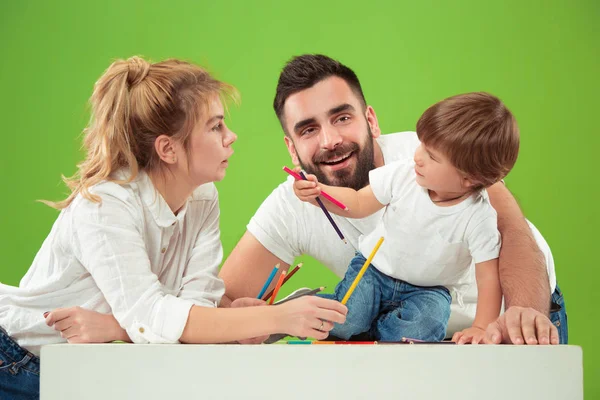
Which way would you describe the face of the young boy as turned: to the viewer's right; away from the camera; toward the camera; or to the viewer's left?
to the viewer's left

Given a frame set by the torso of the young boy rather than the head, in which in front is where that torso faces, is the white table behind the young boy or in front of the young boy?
in front

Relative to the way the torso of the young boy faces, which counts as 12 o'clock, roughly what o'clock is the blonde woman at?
The blonde woman is roughly at 1 o'clock from the young boy.

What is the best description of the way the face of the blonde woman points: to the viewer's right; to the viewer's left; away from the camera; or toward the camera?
to the viewer's right

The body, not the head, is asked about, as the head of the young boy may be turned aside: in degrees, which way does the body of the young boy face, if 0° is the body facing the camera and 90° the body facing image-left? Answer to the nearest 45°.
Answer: approximately 45°
